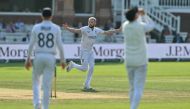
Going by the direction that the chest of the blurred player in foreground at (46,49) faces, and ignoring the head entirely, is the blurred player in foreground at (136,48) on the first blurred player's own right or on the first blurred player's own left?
on the first blurred player's own right

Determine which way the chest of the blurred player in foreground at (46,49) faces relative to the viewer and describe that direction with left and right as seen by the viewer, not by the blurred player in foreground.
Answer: facing away from the viewer

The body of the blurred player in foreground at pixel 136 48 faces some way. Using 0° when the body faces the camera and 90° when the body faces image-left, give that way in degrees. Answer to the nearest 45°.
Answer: approximately 225°

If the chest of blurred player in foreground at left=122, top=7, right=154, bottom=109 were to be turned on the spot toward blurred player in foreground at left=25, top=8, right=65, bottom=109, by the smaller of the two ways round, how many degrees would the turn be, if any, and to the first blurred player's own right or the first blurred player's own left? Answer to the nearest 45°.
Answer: approximately 135° to the first blurred player's own left
